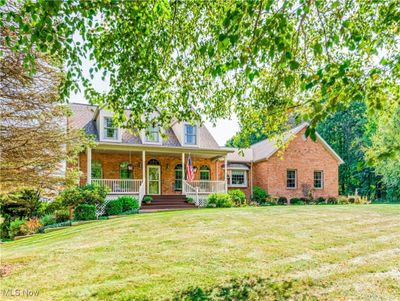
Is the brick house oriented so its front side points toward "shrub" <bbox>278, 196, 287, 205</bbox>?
no

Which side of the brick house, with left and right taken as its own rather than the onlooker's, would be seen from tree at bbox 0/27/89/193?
right

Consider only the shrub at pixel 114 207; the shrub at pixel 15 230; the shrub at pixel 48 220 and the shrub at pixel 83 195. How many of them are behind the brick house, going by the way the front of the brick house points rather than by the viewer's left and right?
0

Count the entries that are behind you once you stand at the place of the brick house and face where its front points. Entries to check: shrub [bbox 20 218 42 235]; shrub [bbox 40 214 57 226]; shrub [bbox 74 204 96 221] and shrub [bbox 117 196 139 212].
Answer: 0

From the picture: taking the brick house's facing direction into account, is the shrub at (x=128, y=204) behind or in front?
in front

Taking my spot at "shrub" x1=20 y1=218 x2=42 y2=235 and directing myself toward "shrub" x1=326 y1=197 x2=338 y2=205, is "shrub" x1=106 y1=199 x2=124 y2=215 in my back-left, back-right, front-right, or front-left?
front-left

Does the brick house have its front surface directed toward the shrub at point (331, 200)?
no

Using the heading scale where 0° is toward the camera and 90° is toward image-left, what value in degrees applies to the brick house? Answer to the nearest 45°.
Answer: approximately 0°

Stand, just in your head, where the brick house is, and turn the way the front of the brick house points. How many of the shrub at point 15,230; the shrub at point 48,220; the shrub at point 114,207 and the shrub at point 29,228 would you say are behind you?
0

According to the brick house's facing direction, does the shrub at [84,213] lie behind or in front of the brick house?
in front

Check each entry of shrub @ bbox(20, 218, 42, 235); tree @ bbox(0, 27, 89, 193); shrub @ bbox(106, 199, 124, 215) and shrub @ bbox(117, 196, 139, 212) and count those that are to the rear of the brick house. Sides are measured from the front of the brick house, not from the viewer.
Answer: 0

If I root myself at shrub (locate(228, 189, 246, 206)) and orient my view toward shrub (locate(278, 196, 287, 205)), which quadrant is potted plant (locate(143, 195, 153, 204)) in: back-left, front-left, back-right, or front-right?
back-left

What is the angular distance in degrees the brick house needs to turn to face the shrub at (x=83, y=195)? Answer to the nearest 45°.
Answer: approximately 45° to its right

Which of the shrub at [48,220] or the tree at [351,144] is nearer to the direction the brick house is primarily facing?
the shrub

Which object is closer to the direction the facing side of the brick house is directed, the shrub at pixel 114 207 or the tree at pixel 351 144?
the shrub
